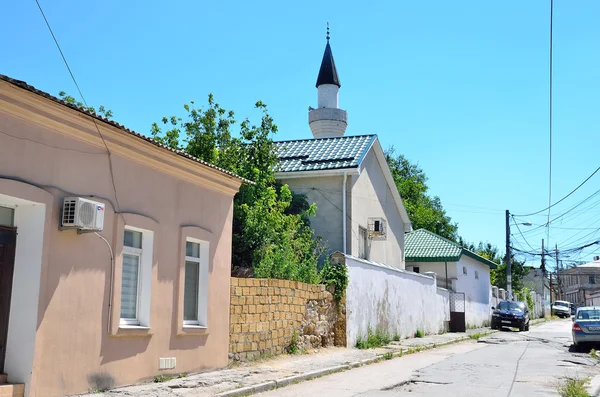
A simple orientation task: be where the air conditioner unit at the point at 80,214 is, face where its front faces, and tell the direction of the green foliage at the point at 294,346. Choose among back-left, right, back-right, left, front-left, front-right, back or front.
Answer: left

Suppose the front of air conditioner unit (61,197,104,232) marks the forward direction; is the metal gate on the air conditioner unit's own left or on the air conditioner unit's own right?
on the air conditioner unit's own left

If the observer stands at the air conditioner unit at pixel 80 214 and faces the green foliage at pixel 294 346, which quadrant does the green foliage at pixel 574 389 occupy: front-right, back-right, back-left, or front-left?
front-right

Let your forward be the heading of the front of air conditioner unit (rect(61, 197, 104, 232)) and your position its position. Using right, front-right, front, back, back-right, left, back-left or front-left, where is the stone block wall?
left

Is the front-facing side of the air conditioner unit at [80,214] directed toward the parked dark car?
no

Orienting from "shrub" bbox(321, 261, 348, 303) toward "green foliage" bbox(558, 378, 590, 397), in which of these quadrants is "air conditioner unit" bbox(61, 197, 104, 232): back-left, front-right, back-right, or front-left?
front-right

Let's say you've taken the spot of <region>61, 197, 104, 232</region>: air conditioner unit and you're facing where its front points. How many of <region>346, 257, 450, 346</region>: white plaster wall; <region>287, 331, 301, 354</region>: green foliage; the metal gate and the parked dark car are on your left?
4

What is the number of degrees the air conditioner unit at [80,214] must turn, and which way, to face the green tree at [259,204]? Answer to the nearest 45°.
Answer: approximately 90° to its left

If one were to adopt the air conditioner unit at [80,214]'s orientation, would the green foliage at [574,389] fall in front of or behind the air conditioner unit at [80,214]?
in front

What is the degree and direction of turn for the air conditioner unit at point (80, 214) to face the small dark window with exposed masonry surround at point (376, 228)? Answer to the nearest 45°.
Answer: approximately 90° to its left

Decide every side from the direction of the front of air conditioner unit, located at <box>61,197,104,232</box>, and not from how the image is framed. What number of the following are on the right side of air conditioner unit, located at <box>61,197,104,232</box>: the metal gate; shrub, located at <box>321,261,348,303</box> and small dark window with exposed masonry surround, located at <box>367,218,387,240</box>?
0

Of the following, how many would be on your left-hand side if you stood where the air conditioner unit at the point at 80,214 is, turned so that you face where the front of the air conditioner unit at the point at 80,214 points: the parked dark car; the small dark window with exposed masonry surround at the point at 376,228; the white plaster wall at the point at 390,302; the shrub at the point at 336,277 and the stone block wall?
5

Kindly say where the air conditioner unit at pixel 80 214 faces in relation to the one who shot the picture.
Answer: facing the viewer and to the right of the viewer

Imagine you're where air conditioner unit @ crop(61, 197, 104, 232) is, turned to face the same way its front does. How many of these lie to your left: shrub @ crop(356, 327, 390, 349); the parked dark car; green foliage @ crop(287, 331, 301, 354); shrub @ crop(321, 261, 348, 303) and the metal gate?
5

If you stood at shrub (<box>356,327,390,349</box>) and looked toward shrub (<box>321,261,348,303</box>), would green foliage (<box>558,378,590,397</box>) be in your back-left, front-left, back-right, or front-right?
front-left

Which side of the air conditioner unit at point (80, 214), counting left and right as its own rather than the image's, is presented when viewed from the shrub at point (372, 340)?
left
